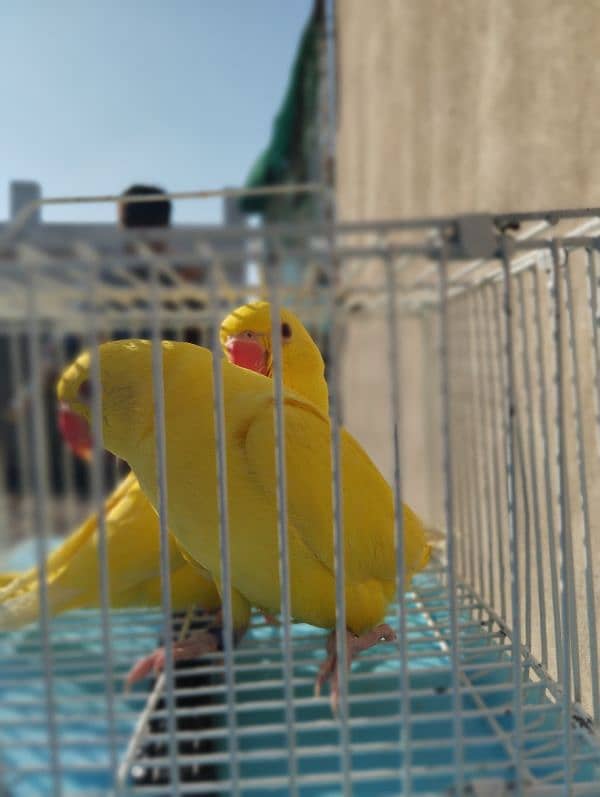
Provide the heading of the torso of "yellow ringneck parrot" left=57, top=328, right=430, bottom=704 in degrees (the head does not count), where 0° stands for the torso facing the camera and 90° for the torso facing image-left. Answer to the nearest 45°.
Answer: approximately 90°
